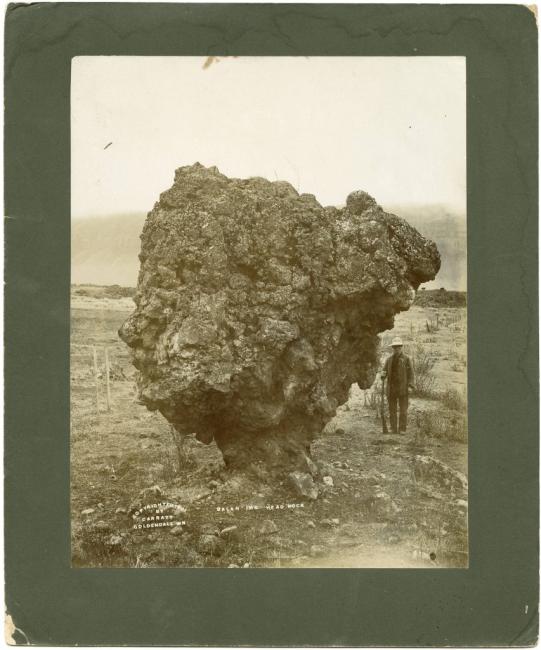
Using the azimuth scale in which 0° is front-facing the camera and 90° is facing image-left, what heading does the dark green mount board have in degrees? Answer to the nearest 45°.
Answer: approximately 0°
